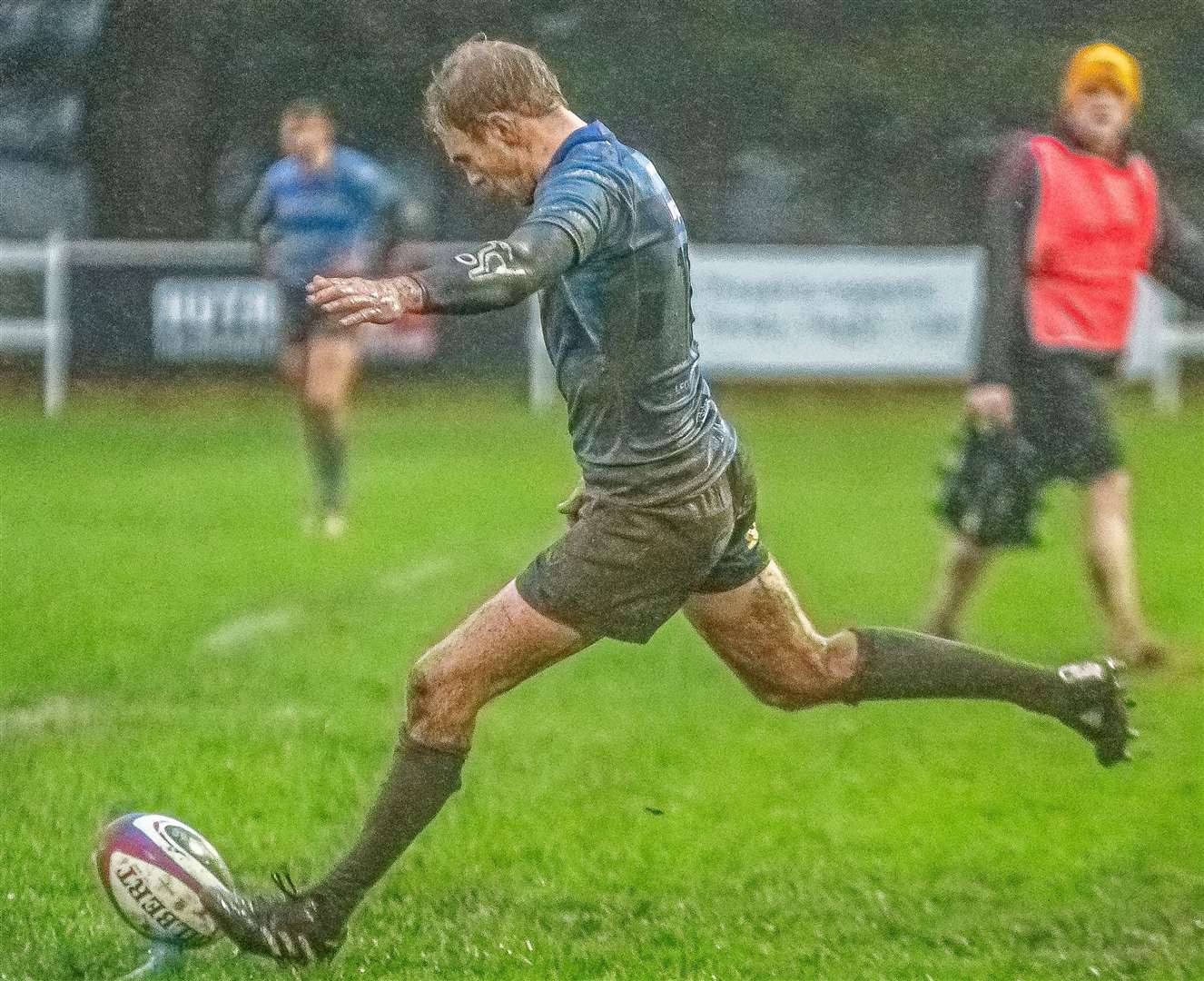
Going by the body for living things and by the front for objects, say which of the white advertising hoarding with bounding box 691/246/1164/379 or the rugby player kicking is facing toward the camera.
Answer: the white advertising hoarding

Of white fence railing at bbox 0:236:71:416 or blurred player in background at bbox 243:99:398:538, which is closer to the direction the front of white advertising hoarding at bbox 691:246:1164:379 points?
the blurred player in background

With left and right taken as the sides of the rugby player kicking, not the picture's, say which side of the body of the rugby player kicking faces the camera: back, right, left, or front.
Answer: left

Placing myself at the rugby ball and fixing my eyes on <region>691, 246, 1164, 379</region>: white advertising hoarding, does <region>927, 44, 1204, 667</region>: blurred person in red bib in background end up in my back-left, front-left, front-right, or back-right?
front-right

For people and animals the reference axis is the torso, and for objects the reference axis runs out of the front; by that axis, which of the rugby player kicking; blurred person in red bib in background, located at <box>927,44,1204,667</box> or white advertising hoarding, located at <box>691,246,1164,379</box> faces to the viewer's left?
the rugby player kicking

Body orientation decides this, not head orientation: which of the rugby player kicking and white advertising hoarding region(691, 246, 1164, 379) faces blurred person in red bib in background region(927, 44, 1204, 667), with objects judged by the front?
the white advertising hoarding

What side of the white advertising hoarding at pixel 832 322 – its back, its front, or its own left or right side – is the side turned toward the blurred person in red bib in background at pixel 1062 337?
front

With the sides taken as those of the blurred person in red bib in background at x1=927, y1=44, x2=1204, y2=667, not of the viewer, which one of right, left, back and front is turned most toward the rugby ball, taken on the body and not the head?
right

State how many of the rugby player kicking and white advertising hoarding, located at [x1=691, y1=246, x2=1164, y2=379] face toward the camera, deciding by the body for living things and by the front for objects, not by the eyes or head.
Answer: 1

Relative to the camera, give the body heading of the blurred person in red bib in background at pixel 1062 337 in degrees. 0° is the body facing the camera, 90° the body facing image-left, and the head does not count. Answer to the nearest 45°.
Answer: approximately 315°

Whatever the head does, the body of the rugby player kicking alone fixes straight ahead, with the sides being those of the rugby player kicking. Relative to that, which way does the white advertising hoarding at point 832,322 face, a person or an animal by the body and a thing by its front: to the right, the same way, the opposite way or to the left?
to the left

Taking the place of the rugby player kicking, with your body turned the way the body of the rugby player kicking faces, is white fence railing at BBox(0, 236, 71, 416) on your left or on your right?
on your right

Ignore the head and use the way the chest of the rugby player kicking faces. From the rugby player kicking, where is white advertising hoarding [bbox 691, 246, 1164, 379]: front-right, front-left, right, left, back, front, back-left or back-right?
right

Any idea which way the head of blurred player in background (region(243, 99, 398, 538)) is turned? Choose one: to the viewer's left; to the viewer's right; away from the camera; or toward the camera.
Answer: toward the camera

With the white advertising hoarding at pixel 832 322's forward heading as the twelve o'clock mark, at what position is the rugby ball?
The rugby ball is roughly at 12 o'clock from the white advertising hoarding.

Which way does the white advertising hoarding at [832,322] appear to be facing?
toward the camera
